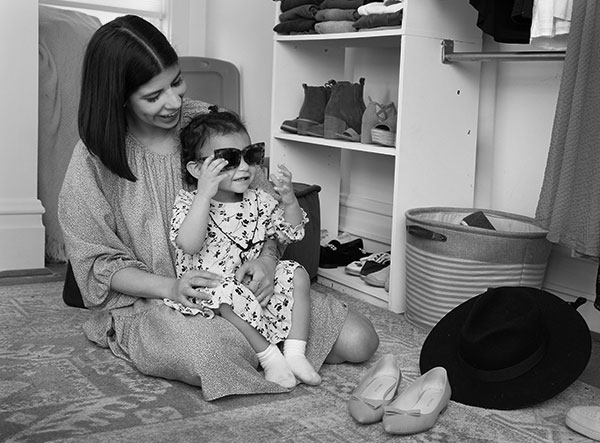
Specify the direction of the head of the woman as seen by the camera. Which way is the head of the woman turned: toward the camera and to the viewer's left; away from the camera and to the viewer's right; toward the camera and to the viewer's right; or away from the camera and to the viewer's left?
toward the camera and to the viewer's right

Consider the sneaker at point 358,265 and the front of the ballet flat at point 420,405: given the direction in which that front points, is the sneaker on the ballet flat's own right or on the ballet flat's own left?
on the ballet flat's own right

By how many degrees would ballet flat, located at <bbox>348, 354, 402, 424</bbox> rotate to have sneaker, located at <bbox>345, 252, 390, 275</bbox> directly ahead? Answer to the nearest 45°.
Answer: approximately 135° to its right

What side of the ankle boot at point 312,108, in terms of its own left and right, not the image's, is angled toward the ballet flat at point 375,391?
left

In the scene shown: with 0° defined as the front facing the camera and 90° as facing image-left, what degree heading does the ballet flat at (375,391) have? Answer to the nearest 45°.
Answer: approximately 45°

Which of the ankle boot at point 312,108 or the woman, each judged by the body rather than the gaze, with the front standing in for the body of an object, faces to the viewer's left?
the ankle boot

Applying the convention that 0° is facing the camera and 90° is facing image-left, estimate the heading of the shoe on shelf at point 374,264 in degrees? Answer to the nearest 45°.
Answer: approximately 45°

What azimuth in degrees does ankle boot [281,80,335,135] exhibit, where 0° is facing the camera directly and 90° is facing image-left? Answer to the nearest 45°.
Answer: approximately 90°

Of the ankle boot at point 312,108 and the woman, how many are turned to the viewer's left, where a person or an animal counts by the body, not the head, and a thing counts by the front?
1

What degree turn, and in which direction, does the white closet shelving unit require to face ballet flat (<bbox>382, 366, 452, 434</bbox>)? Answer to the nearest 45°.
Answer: approximately 45° to its left
